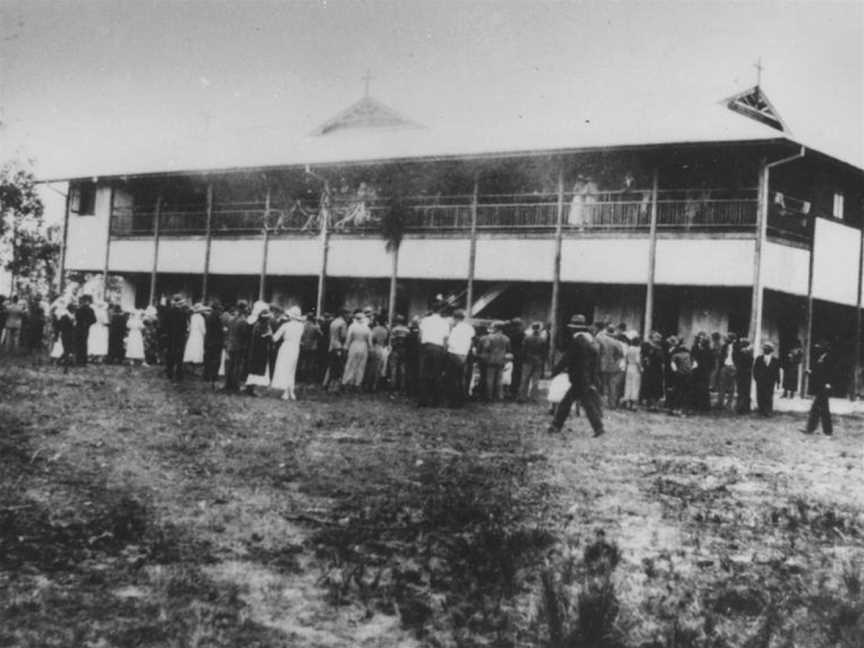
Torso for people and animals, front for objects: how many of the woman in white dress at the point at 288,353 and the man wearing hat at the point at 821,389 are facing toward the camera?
0

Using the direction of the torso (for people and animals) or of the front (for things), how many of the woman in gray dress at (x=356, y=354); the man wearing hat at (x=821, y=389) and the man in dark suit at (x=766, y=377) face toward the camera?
1

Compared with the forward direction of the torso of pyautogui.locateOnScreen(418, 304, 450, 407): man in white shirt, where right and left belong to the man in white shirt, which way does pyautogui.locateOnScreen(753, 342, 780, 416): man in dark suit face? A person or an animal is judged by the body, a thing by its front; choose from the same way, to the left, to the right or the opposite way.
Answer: the opposite way

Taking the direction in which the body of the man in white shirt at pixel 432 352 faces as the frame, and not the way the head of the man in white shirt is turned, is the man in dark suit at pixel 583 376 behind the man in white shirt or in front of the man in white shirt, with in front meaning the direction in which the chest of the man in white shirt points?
behind

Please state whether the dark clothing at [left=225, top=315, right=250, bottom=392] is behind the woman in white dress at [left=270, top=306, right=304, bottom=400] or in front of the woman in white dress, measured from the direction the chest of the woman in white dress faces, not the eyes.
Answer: in front

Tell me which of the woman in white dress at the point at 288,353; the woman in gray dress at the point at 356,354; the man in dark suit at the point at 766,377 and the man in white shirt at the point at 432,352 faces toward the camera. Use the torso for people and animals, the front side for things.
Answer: the man in dark suit

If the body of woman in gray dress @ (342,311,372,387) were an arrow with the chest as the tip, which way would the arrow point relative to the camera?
away from the camera

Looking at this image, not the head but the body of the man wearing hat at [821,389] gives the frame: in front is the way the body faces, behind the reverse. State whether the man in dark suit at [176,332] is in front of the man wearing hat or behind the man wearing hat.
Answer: in front

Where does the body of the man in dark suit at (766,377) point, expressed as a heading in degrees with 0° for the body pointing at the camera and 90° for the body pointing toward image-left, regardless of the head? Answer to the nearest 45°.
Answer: approximately 0°

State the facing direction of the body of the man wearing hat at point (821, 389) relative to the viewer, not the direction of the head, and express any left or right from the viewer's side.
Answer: facing to the left of the viewer
